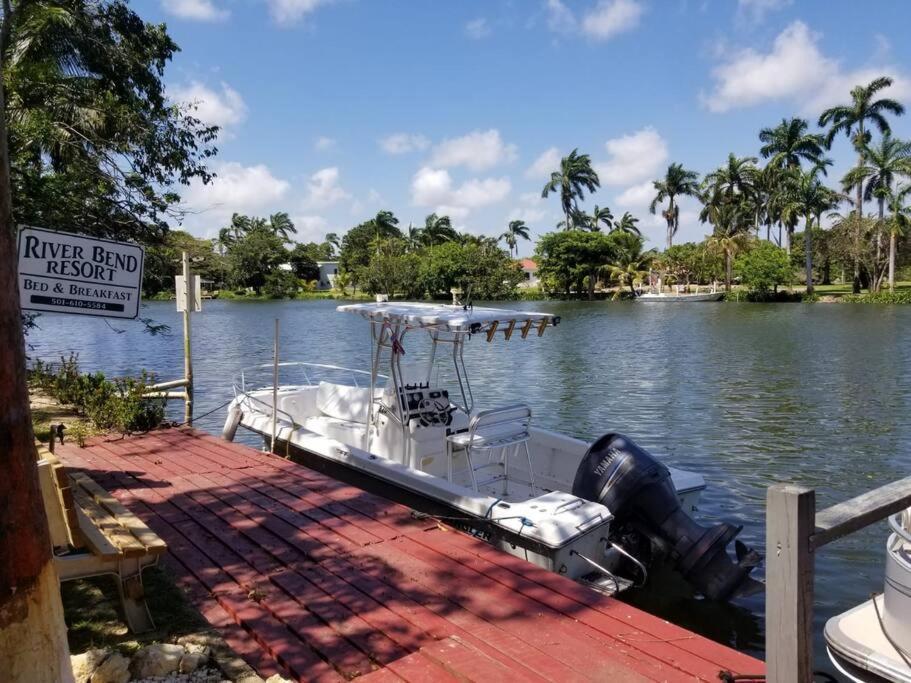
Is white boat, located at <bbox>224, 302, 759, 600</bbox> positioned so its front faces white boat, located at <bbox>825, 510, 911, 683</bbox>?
no

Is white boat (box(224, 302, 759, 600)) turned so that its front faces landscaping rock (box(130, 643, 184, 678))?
no

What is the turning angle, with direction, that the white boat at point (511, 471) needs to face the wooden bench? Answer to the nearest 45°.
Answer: approximately 90° to its left

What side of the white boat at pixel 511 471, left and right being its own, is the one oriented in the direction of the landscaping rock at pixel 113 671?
left

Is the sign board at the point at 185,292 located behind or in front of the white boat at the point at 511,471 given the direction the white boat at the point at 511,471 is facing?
in front

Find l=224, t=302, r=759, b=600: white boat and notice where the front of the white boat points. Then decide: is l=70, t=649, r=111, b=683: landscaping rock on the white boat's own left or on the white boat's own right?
on the white boat's own left

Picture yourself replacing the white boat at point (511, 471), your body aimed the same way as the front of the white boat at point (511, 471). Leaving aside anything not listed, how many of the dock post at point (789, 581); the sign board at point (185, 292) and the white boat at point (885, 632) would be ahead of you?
1

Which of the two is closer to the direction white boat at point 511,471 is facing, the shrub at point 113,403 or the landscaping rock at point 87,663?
the shrub

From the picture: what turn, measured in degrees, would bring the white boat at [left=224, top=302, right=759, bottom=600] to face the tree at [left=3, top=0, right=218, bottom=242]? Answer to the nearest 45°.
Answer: approximately 45° to its left

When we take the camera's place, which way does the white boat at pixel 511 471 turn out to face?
facing away from the viewer and to the left of the viewer

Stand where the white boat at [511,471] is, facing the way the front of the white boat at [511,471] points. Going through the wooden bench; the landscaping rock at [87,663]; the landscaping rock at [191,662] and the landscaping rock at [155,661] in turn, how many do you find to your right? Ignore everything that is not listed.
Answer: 0

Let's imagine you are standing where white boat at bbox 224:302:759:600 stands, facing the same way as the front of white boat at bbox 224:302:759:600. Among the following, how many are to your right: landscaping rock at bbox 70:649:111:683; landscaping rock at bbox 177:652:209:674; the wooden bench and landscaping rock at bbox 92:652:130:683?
0

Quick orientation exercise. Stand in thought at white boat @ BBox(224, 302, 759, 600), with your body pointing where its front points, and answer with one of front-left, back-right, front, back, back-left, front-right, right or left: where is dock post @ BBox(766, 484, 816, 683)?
back-left

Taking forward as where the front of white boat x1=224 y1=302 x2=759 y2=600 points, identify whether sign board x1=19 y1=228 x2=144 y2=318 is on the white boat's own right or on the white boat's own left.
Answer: on the white boat's own left

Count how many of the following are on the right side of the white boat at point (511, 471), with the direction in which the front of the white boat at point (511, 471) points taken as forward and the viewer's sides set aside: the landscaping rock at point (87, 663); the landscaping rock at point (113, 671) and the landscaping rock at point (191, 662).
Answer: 0

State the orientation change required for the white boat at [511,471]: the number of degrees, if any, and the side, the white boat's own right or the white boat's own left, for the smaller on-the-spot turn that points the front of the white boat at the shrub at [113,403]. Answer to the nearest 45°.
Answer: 0° — it already faces it
